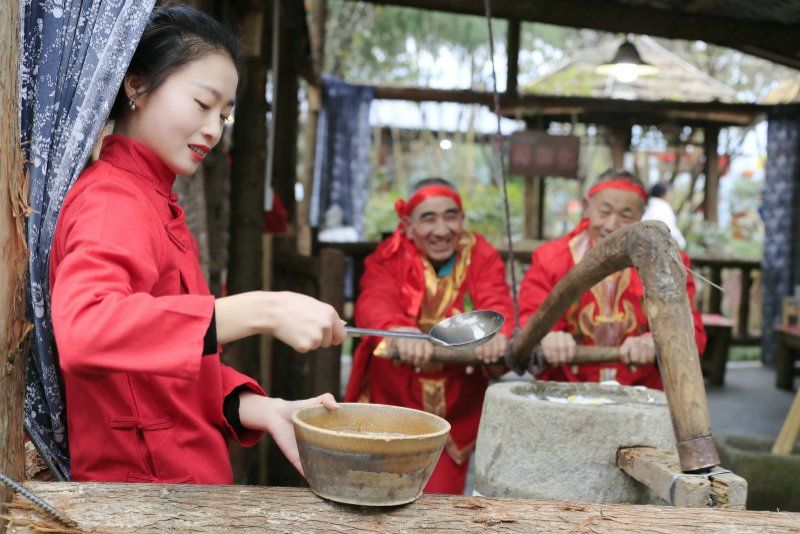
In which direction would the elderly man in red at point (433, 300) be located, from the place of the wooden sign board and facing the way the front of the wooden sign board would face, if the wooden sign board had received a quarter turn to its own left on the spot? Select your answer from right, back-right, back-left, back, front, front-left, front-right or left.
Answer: right

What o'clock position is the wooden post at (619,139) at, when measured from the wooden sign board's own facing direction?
The wooden post is roughly at 7 o'clock from the wooden sign board.

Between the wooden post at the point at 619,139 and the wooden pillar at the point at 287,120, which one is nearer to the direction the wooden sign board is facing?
the wooden pillar

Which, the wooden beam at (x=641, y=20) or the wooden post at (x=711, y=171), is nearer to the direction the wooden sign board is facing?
the wooden beam

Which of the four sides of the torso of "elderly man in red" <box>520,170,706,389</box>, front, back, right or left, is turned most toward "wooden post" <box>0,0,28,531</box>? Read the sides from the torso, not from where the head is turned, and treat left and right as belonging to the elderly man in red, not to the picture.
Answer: front

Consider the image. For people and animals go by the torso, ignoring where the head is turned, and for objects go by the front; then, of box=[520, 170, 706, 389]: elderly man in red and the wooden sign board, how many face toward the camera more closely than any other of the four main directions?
2

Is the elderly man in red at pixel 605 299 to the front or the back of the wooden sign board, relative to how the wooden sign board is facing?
to the front

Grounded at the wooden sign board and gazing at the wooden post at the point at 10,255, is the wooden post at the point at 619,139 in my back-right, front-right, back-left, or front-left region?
back-left

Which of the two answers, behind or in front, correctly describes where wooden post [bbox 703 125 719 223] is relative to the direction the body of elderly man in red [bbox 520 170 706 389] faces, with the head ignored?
behind

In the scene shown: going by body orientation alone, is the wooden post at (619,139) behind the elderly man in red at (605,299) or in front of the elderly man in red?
behind

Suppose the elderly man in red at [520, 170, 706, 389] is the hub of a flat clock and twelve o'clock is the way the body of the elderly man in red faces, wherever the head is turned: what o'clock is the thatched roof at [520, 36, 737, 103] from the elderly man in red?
The thatched roof is roughly at 6 o'clock from the elderly man in red.
